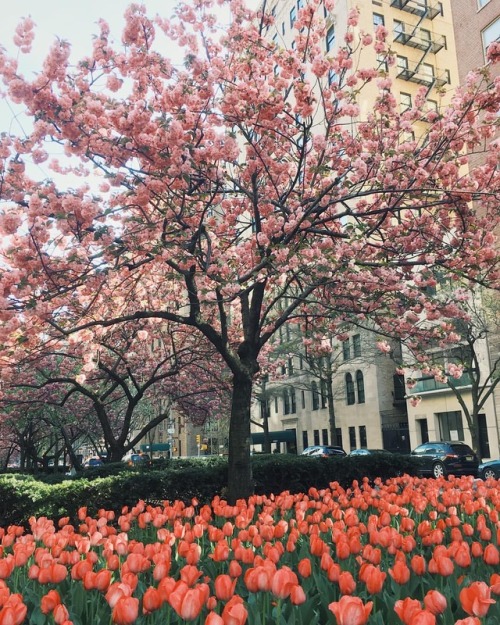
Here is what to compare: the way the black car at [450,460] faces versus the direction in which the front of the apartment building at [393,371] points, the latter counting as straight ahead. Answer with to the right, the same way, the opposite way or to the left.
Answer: to the right

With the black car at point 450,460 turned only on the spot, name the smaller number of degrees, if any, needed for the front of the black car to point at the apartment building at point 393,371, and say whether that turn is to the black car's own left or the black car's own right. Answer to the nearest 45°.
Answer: approximately 45° to the black car's own right

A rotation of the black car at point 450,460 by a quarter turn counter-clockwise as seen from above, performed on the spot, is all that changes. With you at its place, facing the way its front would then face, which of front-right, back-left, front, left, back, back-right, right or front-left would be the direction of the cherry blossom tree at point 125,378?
front

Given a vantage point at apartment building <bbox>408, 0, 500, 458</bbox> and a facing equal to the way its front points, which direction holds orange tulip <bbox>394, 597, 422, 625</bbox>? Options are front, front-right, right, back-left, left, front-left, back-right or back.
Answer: front-left

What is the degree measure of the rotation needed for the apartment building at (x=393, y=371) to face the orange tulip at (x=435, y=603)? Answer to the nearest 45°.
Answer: approximately 45° to its left

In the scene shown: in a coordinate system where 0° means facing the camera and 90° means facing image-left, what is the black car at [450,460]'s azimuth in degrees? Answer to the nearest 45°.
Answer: approximately 135°

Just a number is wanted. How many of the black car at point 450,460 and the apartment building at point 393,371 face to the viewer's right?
0

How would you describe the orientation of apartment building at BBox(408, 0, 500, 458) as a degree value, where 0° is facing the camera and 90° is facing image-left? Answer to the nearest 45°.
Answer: approximately 45°

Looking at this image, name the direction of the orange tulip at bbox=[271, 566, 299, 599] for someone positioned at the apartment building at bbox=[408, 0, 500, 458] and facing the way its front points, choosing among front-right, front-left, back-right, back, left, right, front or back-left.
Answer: front-left

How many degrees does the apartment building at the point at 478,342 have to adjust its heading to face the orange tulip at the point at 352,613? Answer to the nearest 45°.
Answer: approximately 45° to its left

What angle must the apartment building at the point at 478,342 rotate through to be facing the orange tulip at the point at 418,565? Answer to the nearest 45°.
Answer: approximately 45° to its left

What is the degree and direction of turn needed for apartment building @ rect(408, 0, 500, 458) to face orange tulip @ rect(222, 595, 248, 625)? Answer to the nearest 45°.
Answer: approximately 45° to its left

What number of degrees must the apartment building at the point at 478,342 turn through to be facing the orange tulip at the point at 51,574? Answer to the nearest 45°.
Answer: approximately 45° to its left
